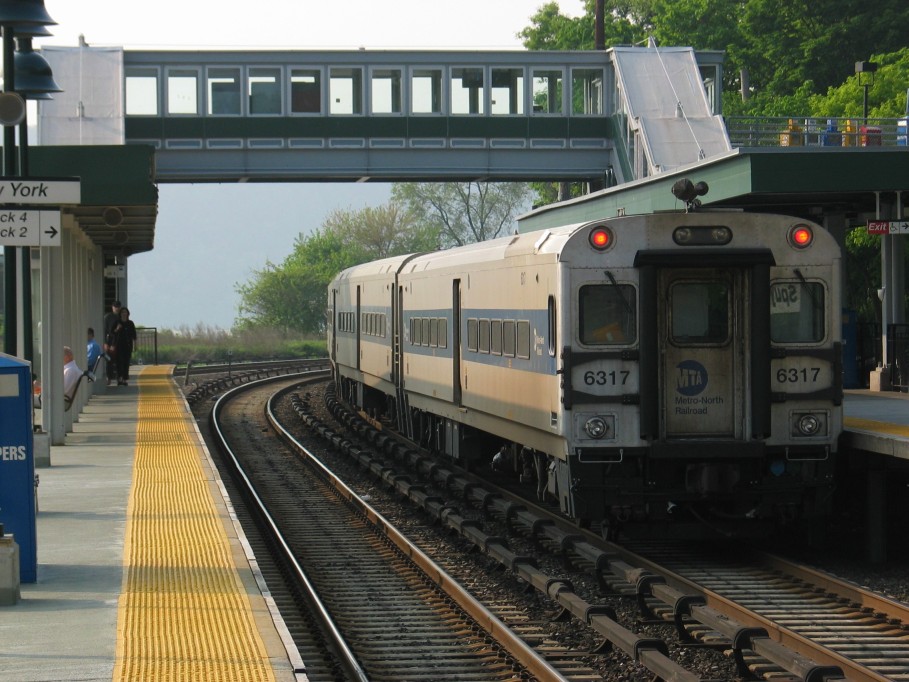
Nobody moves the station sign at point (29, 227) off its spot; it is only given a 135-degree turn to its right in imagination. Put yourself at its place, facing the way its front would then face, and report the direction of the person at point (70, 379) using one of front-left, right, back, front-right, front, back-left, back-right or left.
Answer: front-right

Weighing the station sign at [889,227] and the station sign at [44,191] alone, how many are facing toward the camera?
2

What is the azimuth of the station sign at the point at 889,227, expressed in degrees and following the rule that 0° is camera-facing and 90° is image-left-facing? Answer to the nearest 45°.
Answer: approximately 0°

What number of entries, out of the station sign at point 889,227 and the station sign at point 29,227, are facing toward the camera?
2

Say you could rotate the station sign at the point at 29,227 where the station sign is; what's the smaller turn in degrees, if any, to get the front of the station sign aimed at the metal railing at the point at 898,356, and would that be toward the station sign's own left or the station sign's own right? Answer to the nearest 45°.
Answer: approximately 90° to the station sign's own left

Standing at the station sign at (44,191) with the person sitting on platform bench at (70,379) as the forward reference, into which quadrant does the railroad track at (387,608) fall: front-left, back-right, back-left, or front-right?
back-right

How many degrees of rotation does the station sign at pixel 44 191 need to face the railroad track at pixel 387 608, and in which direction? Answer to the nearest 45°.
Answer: approximately 45° to its left
